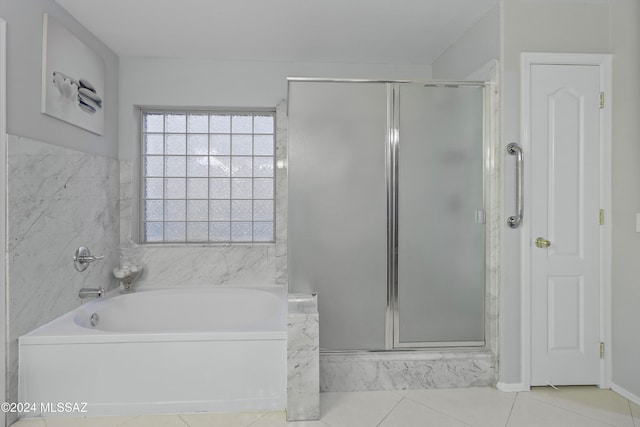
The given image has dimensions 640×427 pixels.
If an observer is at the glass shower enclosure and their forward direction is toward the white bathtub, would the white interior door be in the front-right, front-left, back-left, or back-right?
back-left

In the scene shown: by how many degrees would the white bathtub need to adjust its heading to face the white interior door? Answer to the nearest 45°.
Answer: approximately 90° to its left

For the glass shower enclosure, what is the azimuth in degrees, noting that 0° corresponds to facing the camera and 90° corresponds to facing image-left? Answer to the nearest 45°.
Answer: approximately 0°

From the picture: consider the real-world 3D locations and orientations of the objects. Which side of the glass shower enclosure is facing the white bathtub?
right

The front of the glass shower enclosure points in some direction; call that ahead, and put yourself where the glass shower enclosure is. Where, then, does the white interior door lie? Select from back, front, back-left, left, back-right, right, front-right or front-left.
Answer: left

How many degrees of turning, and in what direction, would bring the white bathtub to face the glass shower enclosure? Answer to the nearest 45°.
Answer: approximately 90° to its left

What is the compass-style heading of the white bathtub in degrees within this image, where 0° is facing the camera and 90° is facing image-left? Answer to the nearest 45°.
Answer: approximately 0°

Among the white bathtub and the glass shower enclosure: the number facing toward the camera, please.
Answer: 2
